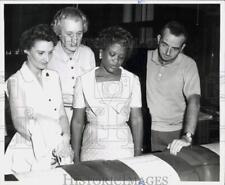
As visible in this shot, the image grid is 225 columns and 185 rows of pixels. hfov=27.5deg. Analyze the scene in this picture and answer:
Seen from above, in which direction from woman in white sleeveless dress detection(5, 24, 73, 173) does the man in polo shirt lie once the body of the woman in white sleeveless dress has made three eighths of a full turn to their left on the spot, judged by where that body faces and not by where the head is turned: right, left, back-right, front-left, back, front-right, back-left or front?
right

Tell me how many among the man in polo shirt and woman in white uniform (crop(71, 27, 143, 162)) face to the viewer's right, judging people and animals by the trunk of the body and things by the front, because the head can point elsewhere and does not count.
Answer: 0

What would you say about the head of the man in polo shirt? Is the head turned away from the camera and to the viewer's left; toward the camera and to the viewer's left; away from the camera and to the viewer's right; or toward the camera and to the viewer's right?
toward the camera and to the viewer's left

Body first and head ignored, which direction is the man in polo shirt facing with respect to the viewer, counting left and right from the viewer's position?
facing the viewer and to the left of the viewer

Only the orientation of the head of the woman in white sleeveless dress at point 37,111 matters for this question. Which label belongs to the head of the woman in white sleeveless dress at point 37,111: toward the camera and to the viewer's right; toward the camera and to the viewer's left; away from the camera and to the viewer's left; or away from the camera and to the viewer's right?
toward the camera and to the viewer's right

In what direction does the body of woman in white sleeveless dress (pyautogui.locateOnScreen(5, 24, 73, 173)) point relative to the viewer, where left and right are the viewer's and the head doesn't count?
facing the viewer and to the right of the viewer
